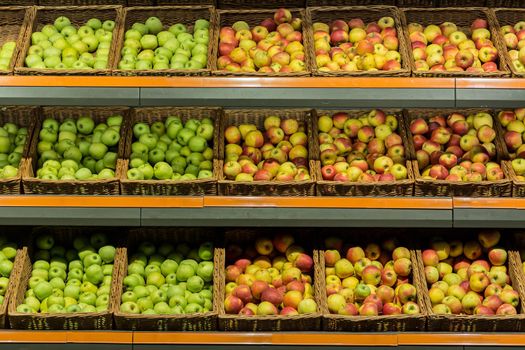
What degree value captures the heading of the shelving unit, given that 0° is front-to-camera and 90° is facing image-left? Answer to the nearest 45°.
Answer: approximately 0°
